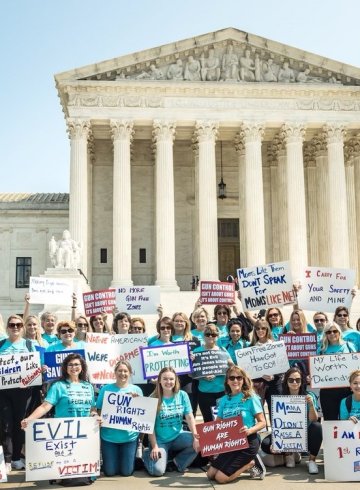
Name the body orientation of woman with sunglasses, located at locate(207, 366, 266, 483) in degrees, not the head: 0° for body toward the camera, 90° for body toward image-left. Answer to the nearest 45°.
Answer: approximately 45°

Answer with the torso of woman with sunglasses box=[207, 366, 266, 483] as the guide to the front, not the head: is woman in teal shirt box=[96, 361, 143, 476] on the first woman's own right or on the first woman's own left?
on the first woman's own right

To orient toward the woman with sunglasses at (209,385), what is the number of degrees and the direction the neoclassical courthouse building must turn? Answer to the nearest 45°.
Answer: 0° — it already faces them

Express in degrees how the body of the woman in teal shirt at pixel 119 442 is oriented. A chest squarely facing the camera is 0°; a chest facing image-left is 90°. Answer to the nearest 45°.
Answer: approximately 0°

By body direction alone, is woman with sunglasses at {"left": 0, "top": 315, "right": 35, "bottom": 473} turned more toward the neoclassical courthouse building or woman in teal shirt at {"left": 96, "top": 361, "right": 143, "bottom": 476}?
the woman in teal shirt

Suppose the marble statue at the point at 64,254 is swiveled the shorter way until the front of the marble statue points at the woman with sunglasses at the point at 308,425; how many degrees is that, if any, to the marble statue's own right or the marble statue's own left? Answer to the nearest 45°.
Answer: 0° — it already faces them

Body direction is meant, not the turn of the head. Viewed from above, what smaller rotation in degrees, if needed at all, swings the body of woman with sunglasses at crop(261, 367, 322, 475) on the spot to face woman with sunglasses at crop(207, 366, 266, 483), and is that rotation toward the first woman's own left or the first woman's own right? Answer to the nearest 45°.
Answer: approximately 45° to the first woman's own right
